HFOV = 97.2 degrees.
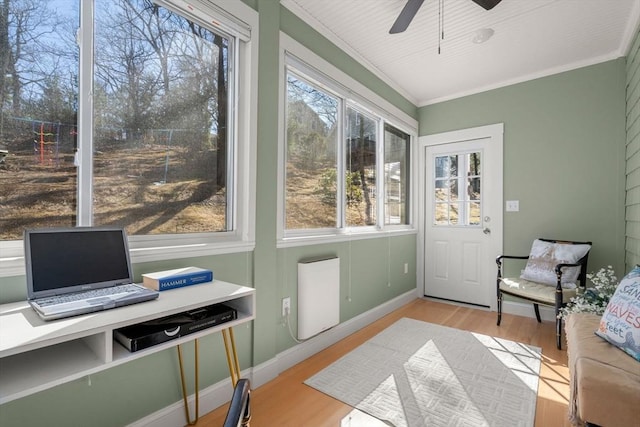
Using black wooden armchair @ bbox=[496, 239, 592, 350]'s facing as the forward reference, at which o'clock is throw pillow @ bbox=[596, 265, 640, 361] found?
The throw pillow is roughly at 10 o'clock from the black wooden armchair.

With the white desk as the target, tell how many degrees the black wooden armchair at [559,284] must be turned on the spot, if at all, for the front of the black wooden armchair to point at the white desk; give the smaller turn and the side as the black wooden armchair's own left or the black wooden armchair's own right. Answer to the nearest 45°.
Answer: approximately 45° to the black wooden armchair's own left

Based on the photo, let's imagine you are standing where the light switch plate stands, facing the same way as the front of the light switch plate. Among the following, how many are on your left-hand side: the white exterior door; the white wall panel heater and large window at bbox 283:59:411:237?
0

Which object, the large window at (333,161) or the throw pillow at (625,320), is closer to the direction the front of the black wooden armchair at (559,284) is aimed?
the large window

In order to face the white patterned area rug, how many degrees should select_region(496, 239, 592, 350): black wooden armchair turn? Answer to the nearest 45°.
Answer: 0° — it already faces it

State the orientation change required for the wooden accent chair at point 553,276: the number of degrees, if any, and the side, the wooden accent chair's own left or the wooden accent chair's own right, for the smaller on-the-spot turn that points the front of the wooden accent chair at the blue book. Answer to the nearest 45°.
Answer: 0° — it already faces it

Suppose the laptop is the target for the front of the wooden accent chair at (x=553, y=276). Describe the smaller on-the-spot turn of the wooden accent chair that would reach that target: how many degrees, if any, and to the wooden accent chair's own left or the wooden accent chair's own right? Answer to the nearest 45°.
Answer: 0° — it already faces it

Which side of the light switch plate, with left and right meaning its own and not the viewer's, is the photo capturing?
front

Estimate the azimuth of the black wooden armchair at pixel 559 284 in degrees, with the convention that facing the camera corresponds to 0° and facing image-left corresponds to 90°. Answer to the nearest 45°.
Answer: approximately 45°

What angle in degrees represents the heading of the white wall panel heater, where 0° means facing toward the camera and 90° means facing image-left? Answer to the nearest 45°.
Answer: approximately 315°

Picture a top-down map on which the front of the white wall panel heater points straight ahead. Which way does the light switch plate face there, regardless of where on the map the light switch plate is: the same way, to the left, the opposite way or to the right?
to the right

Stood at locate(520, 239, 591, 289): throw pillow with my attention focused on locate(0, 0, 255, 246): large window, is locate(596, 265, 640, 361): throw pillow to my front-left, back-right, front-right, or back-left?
front-left

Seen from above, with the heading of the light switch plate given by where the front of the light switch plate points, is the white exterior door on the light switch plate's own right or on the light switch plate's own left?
on the light switch plate's own right

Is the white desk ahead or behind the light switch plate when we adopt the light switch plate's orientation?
ahead

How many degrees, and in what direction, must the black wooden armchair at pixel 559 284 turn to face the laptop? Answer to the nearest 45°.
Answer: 0° — it already faces it
